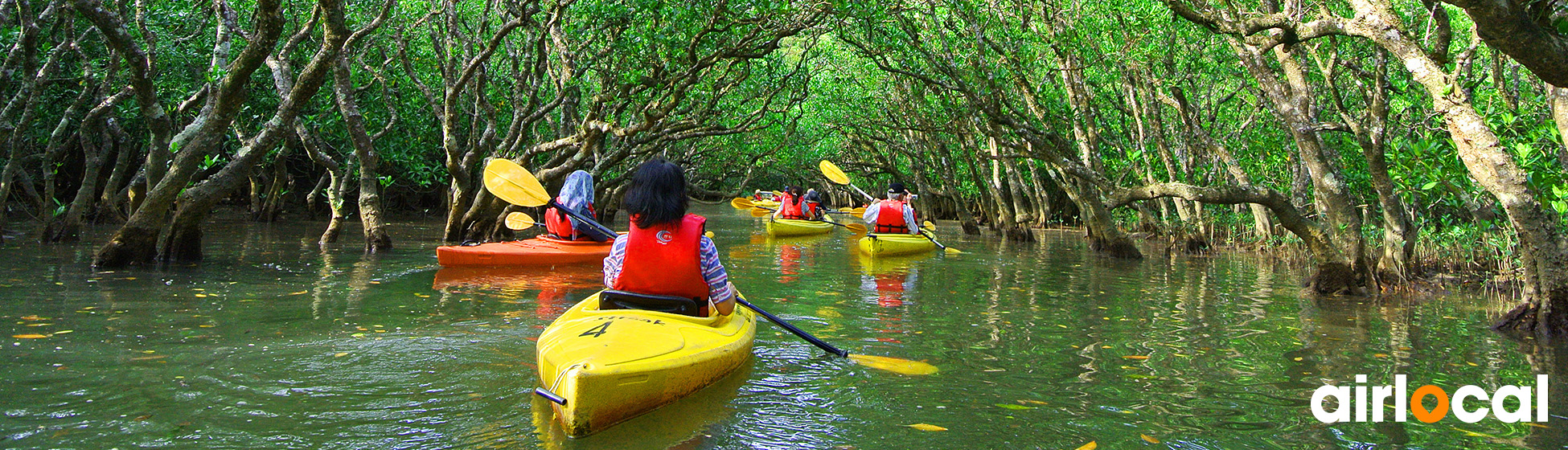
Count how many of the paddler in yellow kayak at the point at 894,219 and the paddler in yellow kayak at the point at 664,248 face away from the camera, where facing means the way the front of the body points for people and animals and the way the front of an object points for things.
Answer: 2

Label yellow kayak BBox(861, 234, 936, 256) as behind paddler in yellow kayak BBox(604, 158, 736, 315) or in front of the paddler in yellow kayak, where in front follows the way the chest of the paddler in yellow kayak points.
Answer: in front

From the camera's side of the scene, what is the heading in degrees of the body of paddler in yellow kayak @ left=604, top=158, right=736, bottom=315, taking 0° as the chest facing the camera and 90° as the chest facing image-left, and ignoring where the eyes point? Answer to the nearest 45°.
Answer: approximately 180°

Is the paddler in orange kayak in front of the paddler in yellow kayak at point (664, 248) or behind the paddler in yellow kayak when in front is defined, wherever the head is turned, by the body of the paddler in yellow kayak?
in front

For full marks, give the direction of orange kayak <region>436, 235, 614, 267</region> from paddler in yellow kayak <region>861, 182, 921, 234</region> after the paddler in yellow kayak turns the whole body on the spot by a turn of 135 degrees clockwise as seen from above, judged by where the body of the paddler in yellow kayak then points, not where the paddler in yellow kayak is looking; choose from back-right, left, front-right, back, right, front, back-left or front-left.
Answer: right

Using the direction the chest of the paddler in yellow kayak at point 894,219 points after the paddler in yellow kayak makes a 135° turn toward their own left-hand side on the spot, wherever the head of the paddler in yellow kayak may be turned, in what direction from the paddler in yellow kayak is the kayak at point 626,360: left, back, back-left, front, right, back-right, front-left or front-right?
front-left

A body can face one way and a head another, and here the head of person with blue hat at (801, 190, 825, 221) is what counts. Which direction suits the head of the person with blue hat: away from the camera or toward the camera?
away from the camera

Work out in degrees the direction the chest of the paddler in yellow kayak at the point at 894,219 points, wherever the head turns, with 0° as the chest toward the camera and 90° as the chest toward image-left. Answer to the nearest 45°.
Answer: approximately 180°
